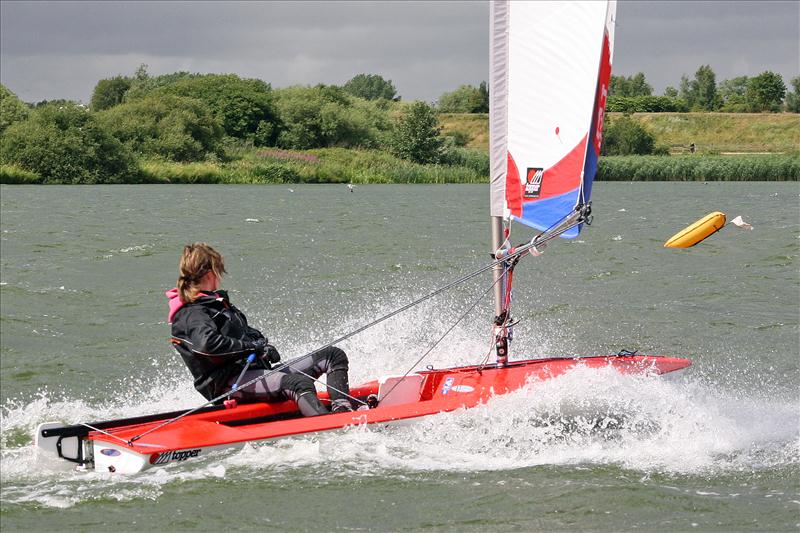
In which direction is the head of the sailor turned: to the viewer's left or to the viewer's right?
to the viewer's right

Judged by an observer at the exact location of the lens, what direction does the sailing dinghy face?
facing away from the viewer and to the right of the viewer

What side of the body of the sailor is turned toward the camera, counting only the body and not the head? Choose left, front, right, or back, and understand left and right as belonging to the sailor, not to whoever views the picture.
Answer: right

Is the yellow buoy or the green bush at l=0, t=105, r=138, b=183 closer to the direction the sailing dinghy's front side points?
the yellow buoy

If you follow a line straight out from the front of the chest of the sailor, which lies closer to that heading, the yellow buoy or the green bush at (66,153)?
the yellow buoy

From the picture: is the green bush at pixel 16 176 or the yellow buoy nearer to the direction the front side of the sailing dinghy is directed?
the yellow buoy

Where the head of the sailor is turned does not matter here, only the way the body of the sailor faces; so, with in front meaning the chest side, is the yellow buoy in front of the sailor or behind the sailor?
in front

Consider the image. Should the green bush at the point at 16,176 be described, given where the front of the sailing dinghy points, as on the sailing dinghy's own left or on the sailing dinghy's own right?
on the sailing dinghy's own left

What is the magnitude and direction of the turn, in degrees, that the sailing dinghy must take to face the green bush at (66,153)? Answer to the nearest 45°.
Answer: approximately 45° to its left

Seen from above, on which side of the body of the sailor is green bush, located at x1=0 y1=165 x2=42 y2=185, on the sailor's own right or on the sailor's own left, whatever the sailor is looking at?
on the sailor's own left

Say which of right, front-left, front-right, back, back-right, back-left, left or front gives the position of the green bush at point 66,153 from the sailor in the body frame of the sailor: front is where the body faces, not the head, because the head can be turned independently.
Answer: left

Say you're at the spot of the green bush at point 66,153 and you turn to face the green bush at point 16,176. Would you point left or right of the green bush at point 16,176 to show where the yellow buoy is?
left
